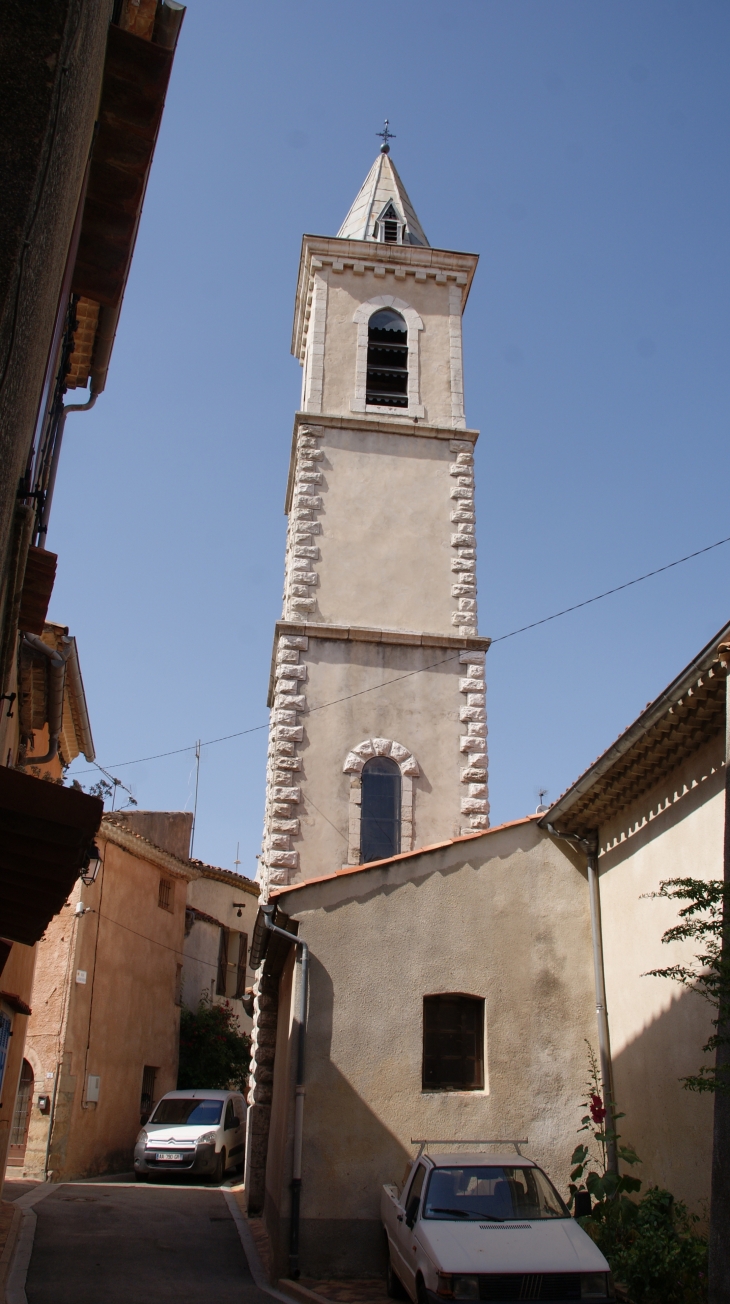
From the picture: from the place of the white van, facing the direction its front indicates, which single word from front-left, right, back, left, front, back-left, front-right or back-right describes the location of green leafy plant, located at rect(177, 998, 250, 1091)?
back-right

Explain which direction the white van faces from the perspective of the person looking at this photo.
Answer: facing the viewer and to the left of the viewer

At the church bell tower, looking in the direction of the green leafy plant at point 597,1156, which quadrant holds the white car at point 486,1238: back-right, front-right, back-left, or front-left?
front-right

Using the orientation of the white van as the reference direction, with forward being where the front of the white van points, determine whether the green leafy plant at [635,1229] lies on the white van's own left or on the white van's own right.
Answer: on the white van's own left

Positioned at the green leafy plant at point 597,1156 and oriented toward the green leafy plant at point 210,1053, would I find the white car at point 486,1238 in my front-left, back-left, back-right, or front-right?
back-left

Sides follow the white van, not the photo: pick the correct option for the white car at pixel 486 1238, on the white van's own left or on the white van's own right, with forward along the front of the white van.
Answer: on the white van's own left

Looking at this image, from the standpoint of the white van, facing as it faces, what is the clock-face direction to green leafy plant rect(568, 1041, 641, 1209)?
The green leafy plant is roughly at 10 o'clock from the white van.
